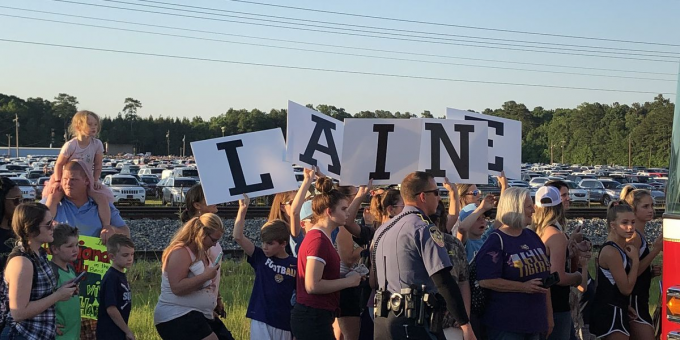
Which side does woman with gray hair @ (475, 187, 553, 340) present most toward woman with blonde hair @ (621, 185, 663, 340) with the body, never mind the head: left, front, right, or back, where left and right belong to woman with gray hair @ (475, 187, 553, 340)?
left

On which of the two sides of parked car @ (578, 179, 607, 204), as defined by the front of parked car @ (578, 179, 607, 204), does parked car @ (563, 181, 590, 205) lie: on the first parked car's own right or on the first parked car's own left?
on the first parked car's own right

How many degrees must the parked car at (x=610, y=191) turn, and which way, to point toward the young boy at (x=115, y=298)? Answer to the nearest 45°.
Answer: approximately 45° to its right

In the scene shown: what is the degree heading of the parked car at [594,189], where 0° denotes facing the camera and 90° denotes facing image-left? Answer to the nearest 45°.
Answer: approximately 315°

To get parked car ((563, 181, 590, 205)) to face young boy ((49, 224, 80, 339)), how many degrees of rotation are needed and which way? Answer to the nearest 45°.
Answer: approximately 45° to its right
